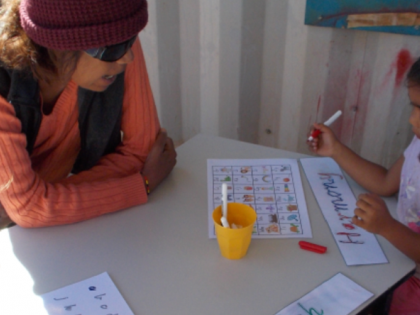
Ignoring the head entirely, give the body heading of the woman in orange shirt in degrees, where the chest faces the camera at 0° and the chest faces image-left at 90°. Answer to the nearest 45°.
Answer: approximately 315°

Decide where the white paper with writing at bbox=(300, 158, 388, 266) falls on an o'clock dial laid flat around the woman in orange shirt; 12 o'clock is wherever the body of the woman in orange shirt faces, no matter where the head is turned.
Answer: The white paper with writing is roughly at 11 o'clock from the woman in orange shirt.

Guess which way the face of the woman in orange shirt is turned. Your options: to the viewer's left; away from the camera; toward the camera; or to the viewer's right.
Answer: to the viewer's right

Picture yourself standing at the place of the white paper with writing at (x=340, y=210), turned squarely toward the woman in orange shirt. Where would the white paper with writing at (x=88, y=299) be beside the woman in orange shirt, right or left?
left
